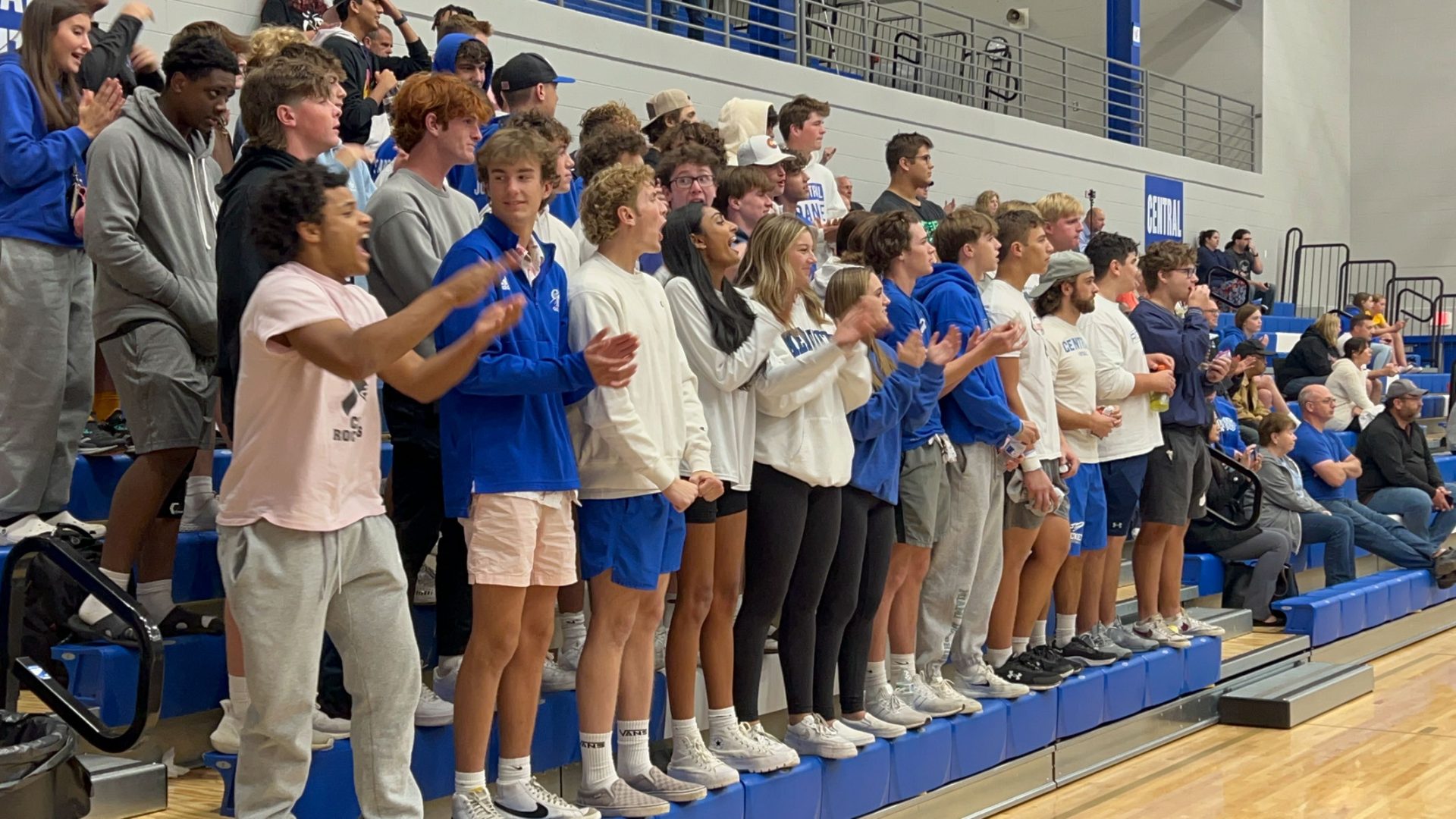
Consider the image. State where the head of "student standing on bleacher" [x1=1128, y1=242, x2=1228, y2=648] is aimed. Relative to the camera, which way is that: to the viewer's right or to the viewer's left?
to the viewer's right

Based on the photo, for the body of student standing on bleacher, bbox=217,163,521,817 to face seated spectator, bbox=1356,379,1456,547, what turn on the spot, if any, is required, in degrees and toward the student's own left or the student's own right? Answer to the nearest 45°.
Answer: approximately 90° to the student's own left

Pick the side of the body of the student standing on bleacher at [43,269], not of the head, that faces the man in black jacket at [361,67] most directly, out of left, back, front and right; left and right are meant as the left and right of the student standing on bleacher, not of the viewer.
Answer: left

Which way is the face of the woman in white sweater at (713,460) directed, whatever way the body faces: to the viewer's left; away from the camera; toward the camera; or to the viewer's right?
to the viewer's right

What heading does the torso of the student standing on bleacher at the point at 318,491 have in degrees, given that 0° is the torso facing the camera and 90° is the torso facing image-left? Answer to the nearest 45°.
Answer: approximately 315°

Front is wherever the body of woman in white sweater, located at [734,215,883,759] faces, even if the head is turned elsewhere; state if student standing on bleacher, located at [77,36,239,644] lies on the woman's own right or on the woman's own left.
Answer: on the woman's own right

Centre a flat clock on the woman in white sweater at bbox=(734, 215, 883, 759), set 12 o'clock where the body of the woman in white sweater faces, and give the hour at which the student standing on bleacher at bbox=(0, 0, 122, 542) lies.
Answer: The student standing on bleacher is roughly at 4 o'clock from the woman in white sweater.

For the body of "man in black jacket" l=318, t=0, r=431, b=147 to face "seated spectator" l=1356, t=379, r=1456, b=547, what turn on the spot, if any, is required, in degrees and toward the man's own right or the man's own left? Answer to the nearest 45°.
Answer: approximately 45° to the man's own left
